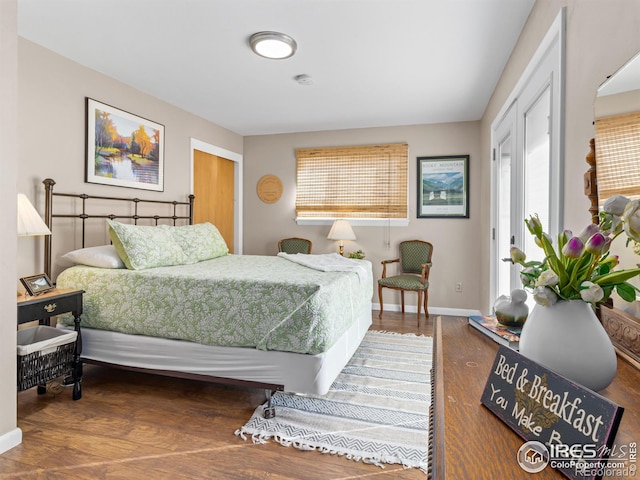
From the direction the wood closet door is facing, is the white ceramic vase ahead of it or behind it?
ahead

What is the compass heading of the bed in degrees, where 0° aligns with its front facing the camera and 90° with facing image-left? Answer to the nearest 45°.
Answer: approximately 315°

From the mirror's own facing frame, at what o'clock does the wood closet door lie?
The wood closet door is roughly at 1 o'clock from the mirror.

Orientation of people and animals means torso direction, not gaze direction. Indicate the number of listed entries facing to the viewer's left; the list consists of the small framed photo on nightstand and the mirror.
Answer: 1

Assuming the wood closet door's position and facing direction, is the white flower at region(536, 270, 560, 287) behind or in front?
in front

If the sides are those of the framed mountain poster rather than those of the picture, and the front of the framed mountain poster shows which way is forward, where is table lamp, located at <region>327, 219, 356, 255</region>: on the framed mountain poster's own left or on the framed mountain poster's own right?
on the framed mountain poster's own right

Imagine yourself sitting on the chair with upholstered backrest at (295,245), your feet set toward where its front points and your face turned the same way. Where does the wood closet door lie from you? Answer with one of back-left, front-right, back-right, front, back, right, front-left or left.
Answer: right

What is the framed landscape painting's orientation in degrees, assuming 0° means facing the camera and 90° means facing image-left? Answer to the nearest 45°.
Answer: approximately 315°

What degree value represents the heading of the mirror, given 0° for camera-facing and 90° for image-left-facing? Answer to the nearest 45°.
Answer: approximately 90°

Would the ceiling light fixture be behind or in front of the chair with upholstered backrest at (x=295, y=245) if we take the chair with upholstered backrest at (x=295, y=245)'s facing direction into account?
in front

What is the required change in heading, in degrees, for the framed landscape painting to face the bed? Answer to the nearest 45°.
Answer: approximately 45° to its right
